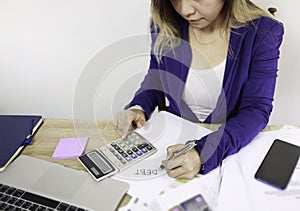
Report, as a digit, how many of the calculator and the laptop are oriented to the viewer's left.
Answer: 0

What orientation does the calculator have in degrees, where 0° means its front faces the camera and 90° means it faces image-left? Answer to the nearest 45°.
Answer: approximately 225°
